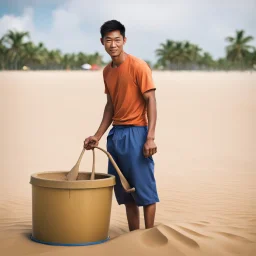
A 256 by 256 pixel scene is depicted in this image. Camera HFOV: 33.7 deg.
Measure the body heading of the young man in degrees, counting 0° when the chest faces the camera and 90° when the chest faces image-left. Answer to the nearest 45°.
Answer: approximately 45°
